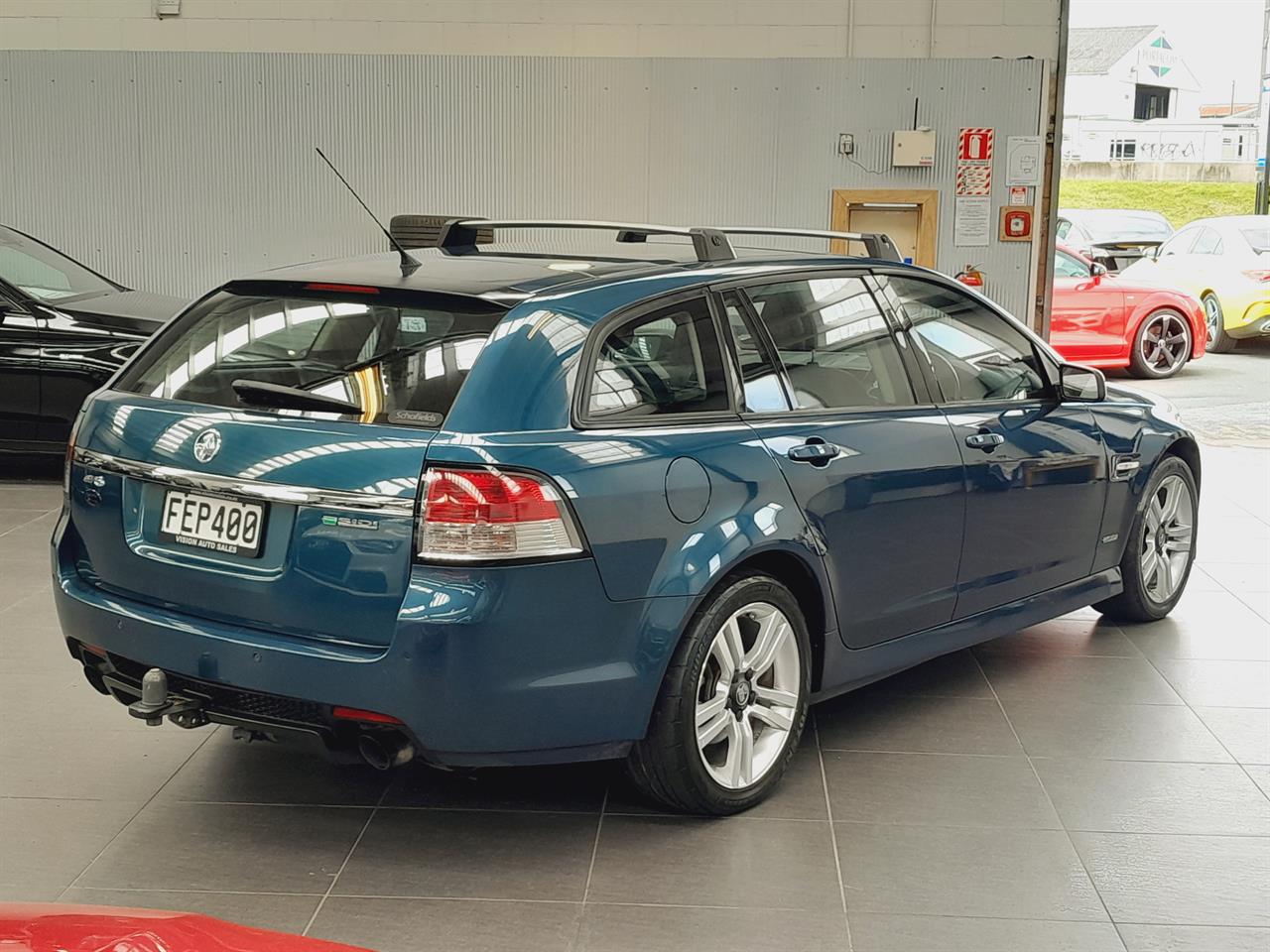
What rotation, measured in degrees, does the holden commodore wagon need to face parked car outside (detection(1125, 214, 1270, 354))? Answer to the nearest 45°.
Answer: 0° — it already faces it

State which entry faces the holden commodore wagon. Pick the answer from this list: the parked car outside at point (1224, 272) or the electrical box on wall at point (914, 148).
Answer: the electrical box on wall

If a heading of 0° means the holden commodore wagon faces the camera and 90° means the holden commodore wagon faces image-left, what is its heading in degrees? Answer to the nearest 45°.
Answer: approximately 225°

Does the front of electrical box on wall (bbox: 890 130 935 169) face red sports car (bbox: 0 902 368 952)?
yes

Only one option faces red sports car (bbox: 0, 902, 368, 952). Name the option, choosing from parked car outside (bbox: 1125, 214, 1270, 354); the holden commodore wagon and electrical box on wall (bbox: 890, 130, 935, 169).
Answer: the electrical box on wall

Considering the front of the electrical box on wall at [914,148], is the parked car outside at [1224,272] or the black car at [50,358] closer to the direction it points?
the black car

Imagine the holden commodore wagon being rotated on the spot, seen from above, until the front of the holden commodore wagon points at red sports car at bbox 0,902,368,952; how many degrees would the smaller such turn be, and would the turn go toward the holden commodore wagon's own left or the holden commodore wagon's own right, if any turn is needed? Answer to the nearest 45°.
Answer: approximately 135° to the holden commodore wagon's own right
